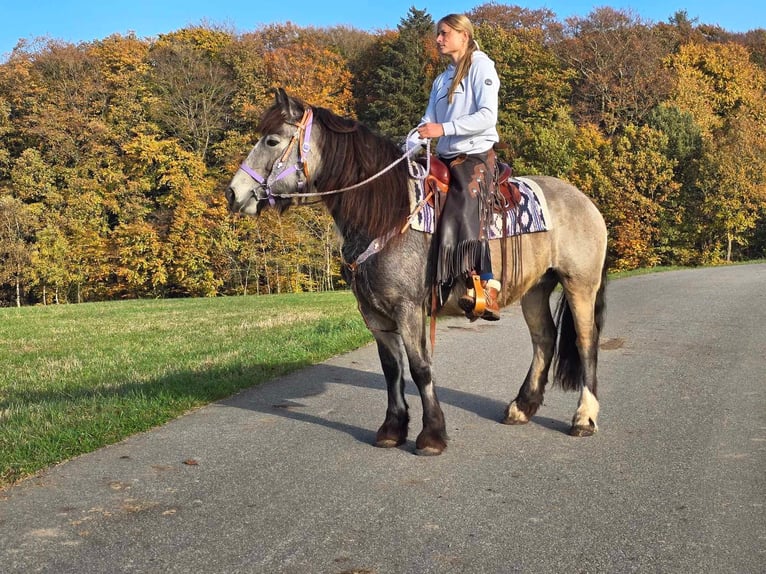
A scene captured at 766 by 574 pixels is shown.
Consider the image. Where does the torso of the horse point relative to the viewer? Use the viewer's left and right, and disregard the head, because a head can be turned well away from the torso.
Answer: facing the viewer and to the left of the viewer

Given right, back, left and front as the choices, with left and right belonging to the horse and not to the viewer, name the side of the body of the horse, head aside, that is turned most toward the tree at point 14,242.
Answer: right

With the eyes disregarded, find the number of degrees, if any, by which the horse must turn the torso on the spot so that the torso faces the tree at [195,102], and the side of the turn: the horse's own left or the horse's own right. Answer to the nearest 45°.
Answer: approximately 135° to the horse's own right

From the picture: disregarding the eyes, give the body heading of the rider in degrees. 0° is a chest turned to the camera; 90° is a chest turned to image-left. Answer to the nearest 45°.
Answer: approximately 45°

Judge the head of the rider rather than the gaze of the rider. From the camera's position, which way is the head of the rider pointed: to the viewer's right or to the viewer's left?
to the viewer's left

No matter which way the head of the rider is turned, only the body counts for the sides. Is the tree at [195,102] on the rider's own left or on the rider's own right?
on the rider's own right
